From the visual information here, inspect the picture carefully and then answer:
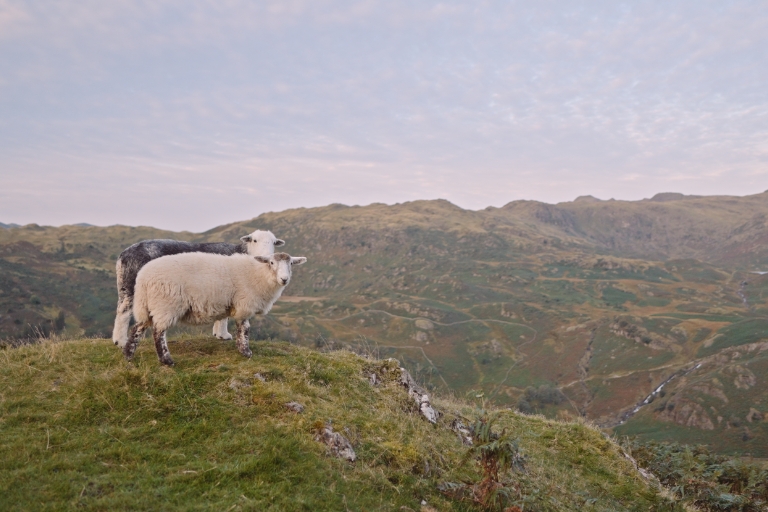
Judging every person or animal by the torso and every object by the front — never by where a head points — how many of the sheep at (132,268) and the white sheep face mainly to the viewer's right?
2

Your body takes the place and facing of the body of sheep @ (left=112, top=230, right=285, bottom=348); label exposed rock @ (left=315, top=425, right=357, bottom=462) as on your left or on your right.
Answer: on your right

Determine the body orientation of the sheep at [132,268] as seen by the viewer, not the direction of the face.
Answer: to the viewer's right

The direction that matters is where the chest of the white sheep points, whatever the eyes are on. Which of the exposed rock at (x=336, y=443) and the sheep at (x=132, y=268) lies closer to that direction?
the exposed rock

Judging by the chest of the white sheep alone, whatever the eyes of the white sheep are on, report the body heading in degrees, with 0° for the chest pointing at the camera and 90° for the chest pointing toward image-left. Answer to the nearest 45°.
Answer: approximately 270°

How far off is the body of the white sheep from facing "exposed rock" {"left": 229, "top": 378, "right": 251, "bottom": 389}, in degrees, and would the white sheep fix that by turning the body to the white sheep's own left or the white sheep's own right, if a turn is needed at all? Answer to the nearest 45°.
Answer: approximately 90° to the white sheep's own right

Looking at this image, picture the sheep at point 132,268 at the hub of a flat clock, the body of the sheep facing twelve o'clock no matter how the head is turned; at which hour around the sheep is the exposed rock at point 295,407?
The exposed rock is roughly at 2 o'clock from the sheep.

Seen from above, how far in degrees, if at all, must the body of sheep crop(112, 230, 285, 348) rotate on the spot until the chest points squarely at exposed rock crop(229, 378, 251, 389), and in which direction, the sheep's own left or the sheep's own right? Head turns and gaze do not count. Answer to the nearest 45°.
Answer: approximately 45° to the sheep's own right
